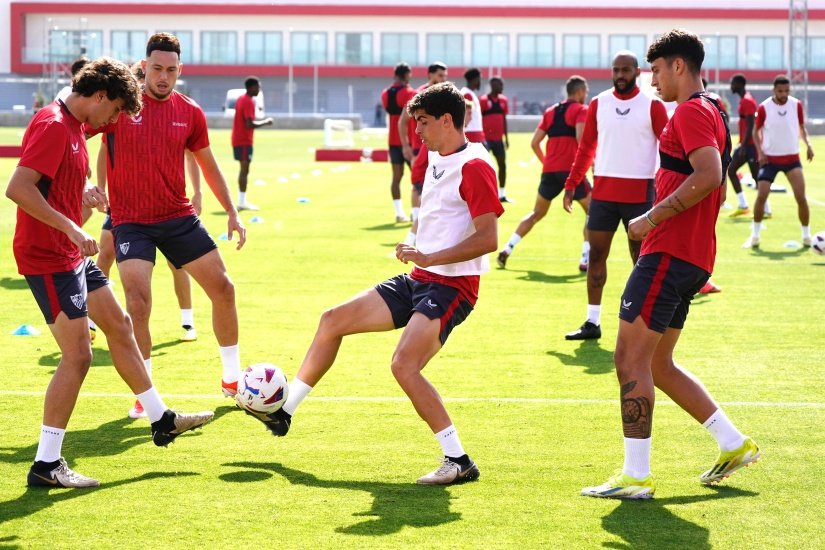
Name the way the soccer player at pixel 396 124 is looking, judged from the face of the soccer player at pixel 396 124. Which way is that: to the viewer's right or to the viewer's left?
to the viewer's right

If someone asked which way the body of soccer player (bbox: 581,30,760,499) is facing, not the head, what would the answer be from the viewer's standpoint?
to the viewer's left

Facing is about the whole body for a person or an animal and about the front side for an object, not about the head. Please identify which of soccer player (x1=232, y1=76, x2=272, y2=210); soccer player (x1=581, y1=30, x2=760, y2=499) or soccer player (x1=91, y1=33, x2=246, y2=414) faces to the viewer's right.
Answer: soccer player (x1=232, y1=76, x2=272, y2=210)

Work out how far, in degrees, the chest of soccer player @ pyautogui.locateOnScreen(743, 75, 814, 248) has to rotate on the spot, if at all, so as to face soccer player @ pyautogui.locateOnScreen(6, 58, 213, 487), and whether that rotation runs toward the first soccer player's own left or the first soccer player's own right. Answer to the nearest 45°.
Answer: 0° — they already face them

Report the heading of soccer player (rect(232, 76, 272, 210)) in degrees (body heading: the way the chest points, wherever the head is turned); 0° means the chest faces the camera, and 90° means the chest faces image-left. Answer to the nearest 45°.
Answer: approximately 270°

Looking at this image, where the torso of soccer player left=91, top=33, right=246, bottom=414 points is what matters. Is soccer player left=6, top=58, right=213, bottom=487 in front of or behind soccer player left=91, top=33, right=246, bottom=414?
in front
